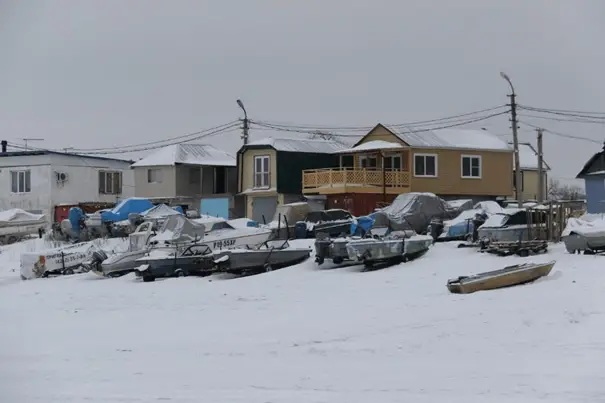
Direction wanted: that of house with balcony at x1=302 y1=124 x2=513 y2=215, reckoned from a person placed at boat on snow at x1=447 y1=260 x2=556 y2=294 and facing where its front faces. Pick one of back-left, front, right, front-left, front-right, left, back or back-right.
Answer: front-left

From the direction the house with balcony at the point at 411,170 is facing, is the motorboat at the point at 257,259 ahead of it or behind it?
ahead

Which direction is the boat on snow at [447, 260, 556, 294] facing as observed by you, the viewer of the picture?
facing away from the viewer and to the right of the viewer

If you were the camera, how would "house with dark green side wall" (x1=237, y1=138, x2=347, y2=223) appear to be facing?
facing the viewer and to the left of the viewer

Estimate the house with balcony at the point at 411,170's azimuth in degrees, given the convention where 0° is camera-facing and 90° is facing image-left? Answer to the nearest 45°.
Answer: approximately 45°

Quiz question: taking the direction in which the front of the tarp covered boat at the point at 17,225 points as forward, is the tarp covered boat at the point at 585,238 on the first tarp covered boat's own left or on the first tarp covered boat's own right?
on the first tarp covered boat's own right

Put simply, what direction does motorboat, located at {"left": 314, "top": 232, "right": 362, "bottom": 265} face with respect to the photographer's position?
facing away from the viewer and to the right of the viewer

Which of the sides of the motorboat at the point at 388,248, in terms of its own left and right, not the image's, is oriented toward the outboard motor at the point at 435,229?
front
